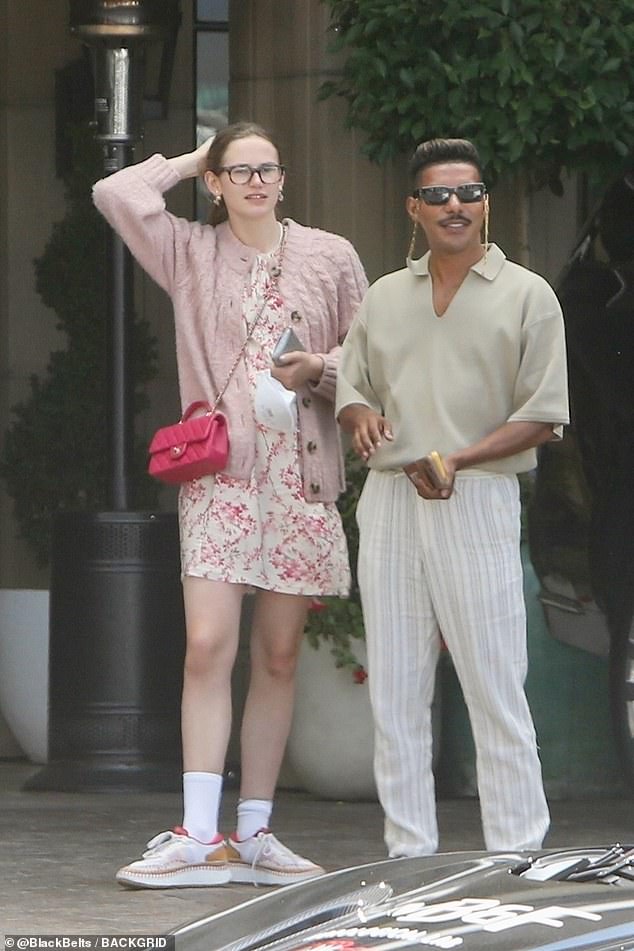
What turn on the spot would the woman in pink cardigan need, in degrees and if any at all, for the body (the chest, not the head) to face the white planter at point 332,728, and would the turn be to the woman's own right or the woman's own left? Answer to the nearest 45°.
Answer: approximately 180°

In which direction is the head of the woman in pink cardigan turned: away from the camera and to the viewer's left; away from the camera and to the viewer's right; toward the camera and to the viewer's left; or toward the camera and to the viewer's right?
toward the camera and to the viewer's right

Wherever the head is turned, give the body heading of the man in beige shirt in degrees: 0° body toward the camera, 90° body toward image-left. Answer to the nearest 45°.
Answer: approximately 0°

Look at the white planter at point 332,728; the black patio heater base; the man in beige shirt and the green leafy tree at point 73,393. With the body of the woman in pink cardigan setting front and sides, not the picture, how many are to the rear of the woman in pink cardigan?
3

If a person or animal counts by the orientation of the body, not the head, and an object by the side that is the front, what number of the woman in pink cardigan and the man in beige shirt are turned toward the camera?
2

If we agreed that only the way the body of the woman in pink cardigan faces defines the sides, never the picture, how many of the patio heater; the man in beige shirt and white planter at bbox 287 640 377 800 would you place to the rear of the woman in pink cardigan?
2

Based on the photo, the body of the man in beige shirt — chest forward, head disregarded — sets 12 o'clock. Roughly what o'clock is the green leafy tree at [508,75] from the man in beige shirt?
The green leafy tree is roughly at 6 o'clock from the man in beige shirt.

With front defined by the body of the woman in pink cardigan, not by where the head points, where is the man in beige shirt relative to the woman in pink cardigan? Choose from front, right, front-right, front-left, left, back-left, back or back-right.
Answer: front-left

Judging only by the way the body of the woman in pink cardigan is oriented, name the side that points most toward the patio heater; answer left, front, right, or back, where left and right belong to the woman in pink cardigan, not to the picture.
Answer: back

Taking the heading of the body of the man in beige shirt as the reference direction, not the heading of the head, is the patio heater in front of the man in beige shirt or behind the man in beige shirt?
behind
